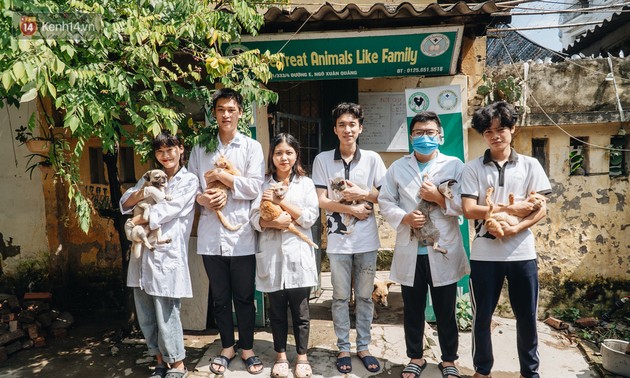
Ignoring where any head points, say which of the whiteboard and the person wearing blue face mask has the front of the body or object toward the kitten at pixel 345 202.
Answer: the whiteboard

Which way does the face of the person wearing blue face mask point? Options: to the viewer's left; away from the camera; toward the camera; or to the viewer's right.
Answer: toward the camera

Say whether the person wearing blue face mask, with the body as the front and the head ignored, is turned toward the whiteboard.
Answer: no

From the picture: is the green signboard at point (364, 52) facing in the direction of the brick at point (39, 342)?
no

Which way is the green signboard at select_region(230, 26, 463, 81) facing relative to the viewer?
toward the camera

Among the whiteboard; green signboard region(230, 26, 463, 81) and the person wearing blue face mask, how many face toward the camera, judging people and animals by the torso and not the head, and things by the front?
3

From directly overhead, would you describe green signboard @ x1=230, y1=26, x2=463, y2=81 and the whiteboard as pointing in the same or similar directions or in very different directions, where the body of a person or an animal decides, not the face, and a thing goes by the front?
same or similar directions

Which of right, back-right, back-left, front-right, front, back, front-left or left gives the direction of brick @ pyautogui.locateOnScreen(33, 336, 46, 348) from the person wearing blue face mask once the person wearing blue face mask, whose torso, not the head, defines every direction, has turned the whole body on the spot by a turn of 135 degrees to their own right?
front-left

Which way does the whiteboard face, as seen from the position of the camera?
facing the viewer

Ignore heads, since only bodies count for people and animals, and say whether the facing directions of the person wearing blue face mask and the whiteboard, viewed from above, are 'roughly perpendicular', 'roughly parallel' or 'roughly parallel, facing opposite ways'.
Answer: roughly parallel

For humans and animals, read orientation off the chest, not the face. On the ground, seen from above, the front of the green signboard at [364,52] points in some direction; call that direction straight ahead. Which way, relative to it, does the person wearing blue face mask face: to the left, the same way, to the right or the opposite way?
the same way

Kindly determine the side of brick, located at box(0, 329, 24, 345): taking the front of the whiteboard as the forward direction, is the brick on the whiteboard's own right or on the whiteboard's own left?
on the whiteboard's own right

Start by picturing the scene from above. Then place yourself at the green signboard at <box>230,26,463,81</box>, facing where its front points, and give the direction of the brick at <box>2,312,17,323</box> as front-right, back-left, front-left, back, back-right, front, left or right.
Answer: right

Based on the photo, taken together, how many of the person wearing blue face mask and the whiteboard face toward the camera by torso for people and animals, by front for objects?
2

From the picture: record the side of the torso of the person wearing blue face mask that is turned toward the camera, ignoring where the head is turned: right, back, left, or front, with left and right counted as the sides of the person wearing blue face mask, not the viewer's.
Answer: front

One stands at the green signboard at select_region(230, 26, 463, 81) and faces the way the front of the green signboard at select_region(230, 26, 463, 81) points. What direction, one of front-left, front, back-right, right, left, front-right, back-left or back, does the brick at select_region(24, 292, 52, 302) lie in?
right

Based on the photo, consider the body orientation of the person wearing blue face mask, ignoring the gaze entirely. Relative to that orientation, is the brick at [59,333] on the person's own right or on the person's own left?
on the person's own right
